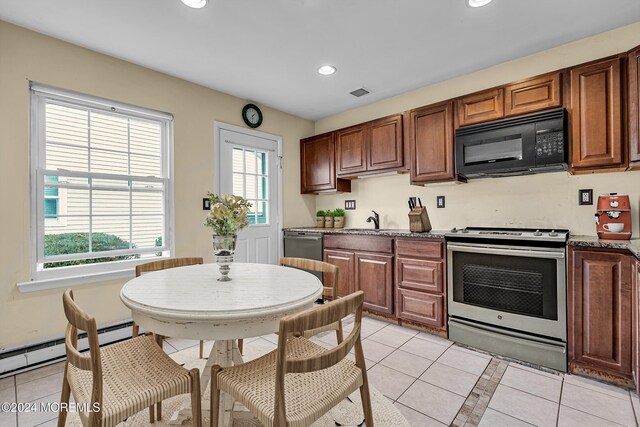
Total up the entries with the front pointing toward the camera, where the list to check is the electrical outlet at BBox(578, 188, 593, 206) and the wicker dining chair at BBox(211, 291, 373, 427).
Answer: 1

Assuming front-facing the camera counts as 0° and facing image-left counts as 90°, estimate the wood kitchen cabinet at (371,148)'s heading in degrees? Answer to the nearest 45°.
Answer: approximately 45°

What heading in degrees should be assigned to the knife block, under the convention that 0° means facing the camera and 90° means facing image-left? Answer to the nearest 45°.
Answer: approximately 45°

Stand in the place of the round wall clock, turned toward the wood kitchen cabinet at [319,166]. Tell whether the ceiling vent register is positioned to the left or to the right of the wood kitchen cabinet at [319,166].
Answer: right

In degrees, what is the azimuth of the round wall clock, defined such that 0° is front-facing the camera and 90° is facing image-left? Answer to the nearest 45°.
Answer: approximately 315°

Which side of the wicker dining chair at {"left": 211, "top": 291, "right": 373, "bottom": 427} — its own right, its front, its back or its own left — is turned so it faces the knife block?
right
